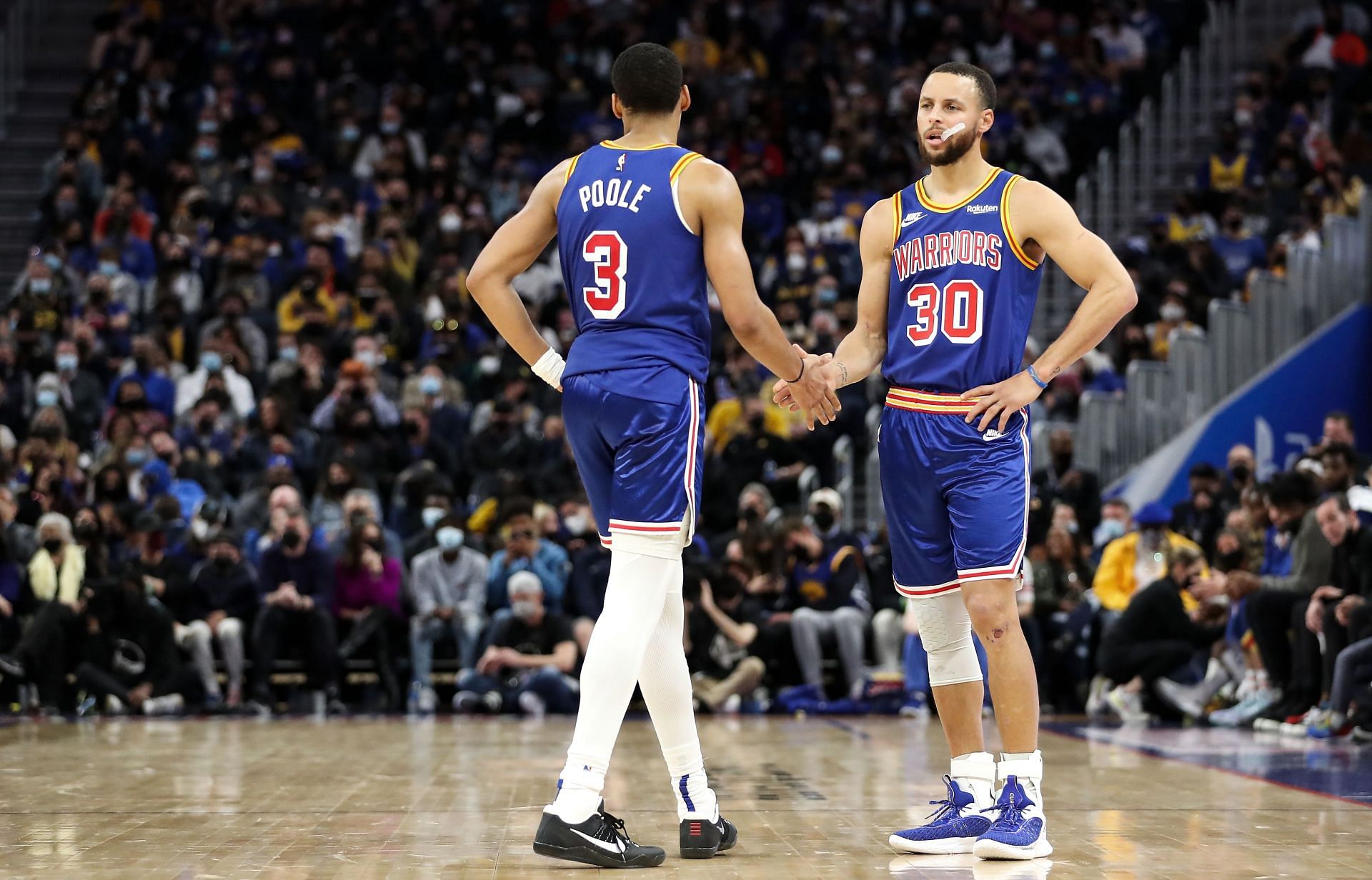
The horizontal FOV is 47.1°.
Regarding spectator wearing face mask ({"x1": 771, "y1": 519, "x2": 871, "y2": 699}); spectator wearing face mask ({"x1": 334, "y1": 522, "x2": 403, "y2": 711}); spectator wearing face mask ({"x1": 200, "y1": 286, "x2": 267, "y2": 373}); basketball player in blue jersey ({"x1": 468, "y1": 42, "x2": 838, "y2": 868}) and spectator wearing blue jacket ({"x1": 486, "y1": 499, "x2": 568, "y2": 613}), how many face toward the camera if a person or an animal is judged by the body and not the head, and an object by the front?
4

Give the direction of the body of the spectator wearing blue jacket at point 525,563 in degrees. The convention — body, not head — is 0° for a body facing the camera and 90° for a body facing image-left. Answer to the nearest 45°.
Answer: approximately 0°

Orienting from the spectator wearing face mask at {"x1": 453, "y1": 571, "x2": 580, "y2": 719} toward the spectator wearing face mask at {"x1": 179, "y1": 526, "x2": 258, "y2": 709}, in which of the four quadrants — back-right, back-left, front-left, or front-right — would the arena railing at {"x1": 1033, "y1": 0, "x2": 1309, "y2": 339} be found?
back-right

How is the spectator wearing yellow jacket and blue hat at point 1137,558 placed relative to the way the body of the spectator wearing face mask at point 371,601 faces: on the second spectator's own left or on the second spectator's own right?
on the second spectator's own left

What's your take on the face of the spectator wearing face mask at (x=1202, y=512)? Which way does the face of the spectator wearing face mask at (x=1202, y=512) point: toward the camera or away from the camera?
toward the camera

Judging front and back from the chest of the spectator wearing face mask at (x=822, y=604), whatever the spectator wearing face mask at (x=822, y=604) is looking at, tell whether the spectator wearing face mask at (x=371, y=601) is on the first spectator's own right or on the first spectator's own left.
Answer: on the first spectator's own right

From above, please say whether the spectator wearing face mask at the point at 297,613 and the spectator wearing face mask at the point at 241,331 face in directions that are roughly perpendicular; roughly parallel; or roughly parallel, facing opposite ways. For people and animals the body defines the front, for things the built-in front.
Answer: roughly parallel

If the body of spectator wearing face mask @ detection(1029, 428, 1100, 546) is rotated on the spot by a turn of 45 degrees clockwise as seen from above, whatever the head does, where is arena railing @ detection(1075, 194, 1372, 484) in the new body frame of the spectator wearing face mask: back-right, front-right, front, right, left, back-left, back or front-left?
back

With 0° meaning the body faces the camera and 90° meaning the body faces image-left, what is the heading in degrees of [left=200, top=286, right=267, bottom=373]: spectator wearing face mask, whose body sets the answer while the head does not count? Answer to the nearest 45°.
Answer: approximately 0°

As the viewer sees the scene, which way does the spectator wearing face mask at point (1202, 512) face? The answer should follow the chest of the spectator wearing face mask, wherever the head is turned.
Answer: toward the camera

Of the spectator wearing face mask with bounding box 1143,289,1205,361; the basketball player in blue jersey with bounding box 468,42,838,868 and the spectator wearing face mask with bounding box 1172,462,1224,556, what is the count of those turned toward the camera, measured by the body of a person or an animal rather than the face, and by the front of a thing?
2

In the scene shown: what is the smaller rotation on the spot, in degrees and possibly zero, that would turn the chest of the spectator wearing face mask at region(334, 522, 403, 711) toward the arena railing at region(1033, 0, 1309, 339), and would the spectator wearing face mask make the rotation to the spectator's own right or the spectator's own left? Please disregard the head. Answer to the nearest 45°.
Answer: approximately 135° to the spectator's own left

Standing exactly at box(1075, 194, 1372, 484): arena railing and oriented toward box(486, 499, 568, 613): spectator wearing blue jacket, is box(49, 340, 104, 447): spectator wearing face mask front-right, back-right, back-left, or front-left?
front-right

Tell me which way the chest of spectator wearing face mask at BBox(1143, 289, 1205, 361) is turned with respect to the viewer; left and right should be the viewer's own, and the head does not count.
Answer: facing the viewer

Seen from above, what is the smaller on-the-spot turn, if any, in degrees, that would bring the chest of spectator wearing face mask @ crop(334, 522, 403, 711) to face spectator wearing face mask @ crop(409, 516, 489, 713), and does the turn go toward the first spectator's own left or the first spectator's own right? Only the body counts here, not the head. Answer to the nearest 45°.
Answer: approximately 90° to the first spectator's own left

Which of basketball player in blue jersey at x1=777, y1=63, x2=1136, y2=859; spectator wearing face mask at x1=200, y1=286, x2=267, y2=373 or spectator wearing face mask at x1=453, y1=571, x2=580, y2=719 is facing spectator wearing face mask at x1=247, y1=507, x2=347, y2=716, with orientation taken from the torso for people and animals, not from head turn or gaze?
spectator wearing face mask at x1=200, y1=286, x2=267, y2=373

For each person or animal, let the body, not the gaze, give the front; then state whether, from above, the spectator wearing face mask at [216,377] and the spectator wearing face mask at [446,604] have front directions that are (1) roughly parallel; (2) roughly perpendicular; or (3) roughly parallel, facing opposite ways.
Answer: roughly parallel

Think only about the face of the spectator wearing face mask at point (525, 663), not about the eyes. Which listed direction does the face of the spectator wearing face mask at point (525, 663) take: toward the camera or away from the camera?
toward the camera

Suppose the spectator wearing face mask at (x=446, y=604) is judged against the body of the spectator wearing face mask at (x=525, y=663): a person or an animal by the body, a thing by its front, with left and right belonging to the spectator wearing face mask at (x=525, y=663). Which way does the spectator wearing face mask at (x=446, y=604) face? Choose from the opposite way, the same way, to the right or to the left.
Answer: the same way

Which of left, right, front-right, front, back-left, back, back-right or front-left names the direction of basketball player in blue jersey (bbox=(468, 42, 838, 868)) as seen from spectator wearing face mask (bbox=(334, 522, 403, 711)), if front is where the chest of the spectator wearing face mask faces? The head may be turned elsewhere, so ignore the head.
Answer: front

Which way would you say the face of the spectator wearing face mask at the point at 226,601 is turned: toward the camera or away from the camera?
toward the camera

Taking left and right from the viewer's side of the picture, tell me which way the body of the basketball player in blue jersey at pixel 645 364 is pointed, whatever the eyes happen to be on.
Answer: facing away from the viewer and to the right of the viewer
